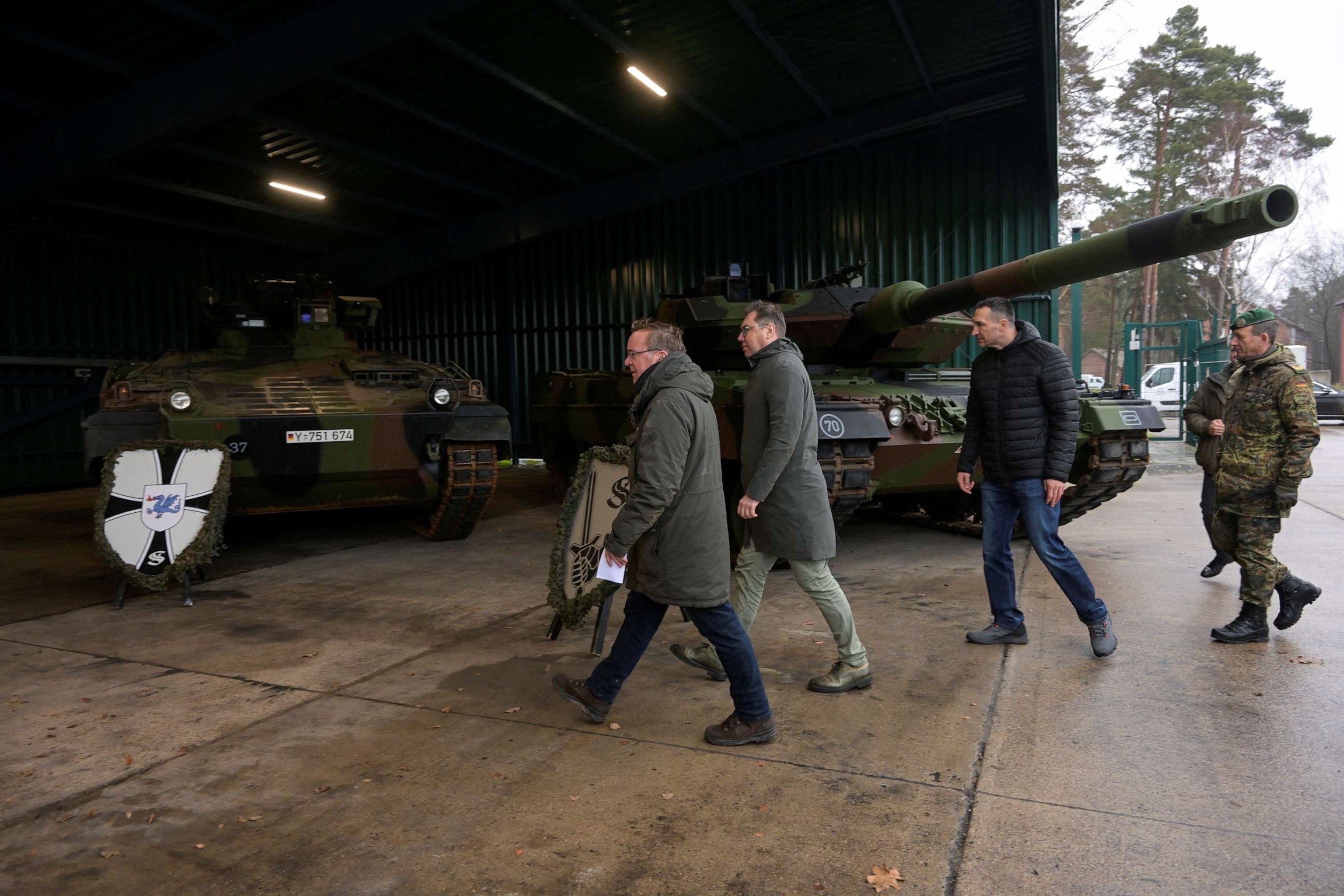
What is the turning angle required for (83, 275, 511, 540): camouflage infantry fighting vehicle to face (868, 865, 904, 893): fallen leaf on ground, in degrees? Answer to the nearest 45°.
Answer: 0° — it already faces it

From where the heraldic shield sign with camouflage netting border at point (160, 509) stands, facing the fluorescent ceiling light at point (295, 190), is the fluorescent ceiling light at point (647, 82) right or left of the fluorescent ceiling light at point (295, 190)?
right

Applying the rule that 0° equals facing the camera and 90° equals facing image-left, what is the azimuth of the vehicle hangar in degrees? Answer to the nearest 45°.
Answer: approximately 315°

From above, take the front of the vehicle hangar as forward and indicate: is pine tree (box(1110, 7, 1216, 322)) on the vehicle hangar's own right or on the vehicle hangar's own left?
on the vehicle hangar's own left

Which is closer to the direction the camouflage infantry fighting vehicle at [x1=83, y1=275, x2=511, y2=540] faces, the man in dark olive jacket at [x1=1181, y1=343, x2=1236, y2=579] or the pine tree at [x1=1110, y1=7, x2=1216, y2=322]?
the man in dark olive jacket

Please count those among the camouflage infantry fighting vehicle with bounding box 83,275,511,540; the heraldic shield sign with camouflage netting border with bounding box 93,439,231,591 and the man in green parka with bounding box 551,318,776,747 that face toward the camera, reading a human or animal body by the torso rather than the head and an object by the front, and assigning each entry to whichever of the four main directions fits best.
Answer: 2

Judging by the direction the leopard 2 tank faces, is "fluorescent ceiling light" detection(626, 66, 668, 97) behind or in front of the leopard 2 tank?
behind
